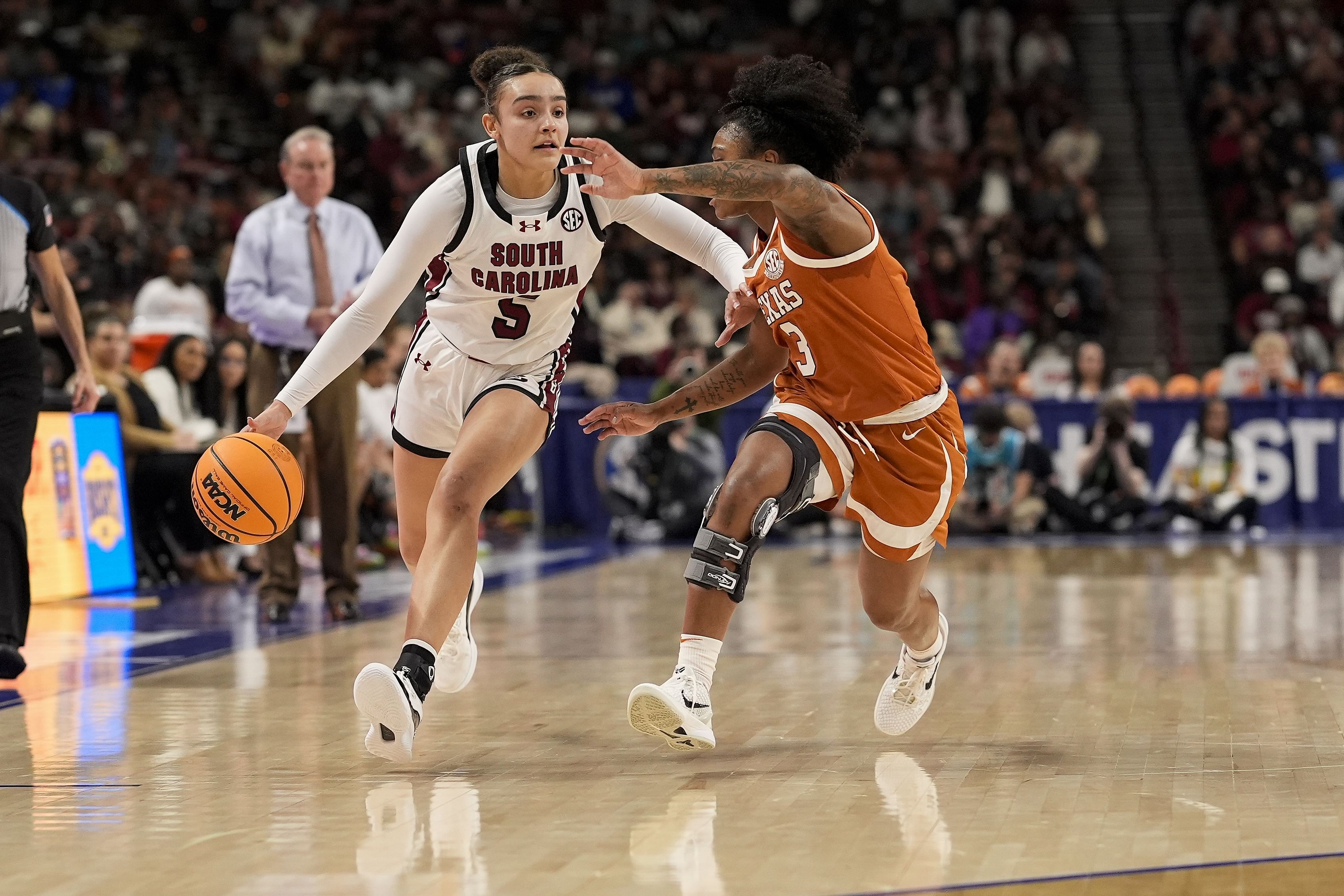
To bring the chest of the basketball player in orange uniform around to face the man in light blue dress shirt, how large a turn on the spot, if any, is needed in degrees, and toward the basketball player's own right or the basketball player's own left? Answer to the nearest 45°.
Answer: approximately 90° to the basketball player's own right

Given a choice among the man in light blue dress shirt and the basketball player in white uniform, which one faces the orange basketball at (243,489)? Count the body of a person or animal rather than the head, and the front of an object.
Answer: the man in light blue dress shirt

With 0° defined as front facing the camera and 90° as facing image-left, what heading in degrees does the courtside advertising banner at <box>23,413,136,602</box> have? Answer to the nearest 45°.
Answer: approximately 315°

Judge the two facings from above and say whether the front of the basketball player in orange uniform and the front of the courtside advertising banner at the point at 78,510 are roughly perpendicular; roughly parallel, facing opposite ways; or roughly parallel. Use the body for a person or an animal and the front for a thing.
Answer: roughly perpendicular

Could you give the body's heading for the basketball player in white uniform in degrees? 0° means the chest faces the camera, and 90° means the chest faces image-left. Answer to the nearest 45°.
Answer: approximately 0°

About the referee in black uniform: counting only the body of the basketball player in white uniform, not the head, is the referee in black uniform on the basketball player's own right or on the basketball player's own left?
on the basketball player's own right

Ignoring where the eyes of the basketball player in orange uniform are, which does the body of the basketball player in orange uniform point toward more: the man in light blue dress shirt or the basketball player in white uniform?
the basketball player in white uniform

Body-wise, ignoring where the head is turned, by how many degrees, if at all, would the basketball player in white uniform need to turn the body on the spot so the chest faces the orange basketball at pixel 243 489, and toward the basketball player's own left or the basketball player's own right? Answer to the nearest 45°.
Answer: approximately 90° to the basketball player's own right

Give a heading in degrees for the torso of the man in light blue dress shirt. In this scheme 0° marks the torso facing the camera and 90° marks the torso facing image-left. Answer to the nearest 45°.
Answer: approximately 0°

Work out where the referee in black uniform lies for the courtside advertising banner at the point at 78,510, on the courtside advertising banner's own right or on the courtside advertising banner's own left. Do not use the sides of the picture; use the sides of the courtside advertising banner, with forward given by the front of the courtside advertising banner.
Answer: on the courtside advertising banner's own right
